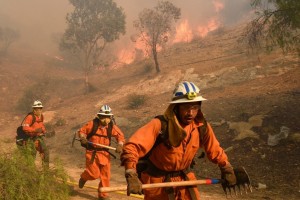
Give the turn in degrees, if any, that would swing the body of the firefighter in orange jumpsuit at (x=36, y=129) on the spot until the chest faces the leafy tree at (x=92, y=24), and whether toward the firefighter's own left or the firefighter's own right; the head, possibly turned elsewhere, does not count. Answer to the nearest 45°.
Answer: approximately 135° to the firefighter's own left

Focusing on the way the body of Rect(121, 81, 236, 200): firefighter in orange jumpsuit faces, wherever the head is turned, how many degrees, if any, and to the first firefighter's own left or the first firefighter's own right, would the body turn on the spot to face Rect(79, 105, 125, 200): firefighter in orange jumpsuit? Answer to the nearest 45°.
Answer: approximately 180°

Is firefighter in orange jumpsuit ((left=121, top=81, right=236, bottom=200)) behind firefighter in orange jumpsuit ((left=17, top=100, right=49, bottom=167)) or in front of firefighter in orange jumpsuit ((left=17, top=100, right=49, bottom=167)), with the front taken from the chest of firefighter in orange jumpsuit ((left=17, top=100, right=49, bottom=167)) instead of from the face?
in front

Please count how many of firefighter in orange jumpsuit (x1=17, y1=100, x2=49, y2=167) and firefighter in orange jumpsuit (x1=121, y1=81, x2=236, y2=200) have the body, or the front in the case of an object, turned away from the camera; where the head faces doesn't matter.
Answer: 0

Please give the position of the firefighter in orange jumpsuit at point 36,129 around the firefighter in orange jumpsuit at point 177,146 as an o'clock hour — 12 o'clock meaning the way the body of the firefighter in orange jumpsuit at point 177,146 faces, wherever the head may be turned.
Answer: the firefighter in orange jumpsuit at point 36,129 is roughly at 6 o'clock from the firefighter in orange jumpsuit at point 177,146.

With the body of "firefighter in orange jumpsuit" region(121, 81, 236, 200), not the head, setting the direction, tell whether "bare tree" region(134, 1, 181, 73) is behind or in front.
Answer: behind

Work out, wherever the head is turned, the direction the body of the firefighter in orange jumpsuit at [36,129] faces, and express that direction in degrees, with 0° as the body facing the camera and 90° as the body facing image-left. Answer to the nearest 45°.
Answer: approximately 315°

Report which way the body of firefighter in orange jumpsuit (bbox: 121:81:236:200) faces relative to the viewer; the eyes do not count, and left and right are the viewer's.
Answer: facing the viewer and to the right of the viewer
